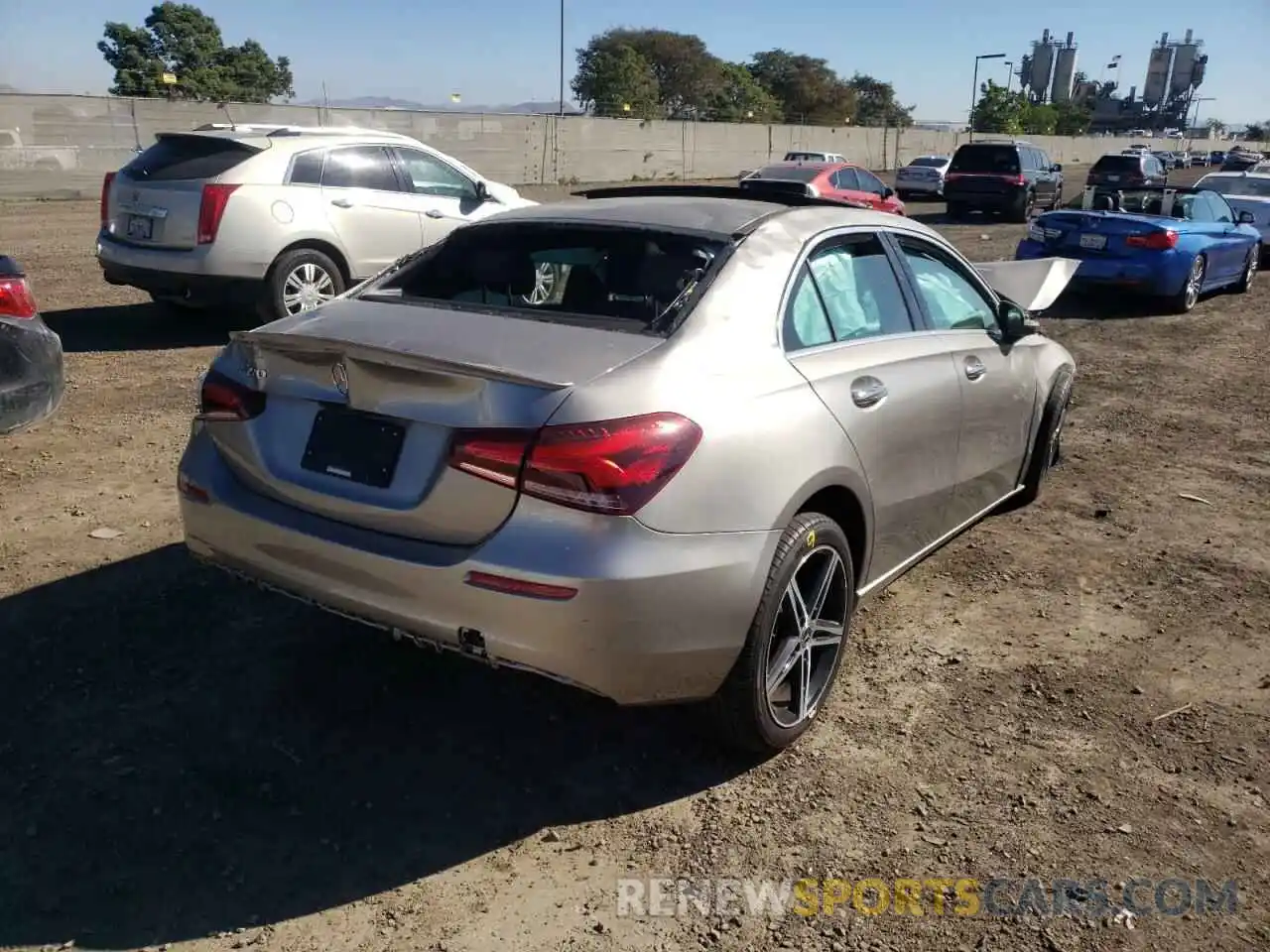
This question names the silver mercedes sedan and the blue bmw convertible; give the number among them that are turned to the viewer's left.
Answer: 0

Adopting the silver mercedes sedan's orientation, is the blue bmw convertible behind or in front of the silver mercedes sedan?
in front

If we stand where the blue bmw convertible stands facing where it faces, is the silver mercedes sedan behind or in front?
behind

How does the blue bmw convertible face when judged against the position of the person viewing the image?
facing away from the viewer and to the right of the viewer

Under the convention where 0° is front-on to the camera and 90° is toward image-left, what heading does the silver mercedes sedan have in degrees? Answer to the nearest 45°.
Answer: approximately 225°
